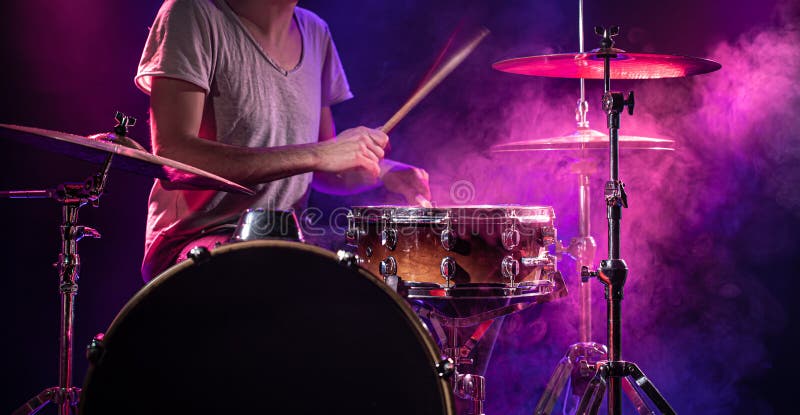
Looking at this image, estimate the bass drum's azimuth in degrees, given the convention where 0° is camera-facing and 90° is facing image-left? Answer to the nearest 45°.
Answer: approximately 0°

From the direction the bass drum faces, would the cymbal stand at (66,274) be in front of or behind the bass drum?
behind

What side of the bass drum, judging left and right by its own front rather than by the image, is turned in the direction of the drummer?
back

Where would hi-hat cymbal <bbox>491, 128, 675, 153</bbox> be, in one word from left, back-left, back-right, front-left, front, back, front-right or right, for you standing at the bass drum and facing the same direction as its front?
back-left

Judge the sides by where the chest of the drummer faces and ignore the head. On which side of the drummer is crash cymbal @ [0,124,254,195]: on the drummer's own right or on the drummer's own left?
on the drummer's own right

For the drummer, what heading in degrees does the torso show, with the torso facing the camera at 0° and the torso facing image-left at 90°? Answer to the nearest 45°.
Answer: approximately 315°

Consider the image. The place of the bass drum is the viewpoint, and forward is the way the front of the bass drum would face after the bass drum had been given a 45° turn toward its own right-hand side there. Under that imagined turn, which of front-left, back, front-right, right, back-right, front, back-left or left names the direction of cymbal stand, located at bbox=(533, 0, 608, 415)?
back

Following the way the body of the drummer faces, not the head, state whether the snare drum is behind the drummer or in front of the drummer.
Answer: in front
